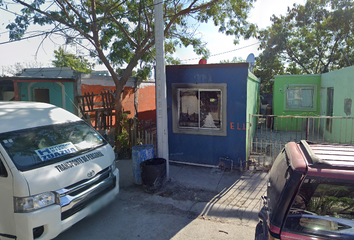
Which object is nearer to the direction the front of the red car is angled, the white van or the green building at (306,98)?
the green building

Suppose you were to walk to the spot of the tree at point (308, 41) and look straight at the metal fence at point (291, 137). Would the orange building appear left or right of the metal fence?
right

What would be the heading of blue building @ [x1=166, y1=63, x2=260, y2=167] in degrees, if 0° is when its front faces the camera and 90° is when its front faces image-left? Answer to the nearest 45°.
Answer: approximately 0°

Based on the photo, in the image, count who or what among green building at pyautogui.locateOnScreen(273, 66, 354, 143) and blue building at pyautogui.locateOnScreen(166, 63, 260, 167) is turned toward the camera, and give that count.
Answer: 2

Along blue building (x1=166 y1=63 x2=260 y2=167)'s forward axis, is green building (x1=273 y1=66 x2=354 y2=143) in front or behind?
behind

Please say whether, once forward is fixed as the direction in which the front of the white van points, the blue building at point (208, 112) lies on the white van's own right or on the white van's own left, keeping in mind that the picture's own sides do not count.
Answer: on the white van's own left

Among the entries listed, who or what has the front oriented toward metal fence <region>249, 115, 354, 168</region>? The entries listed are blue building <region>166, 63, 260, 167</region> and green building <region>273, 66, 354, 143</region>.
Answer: the green building

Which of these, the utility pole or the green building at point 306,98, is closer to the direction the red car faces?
the green building

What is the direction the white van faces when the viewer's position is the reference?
facing the viewer and to the right of the viewer

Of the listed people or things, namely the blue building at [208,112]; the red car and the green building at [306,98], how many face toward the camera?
2

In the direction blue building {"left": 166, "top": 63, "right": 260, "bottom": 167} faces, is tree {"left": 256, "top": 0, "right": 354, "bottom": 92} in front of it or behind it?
behind

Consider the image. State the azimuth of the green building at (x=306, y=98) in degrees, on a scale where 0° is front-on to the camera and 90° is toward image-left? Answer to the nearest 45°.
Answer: approximately 0°

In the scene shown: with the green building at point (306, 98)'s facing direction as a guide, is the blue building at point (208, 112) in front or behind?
in front

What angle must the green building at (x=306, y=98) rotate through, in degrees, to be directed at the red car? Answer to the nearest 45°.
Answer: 0° — it already faces it

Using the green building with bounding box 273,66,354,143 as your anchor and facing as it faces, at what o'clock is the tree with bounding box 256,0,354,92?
The tree is roughly at 6 o'clock from the green building.
